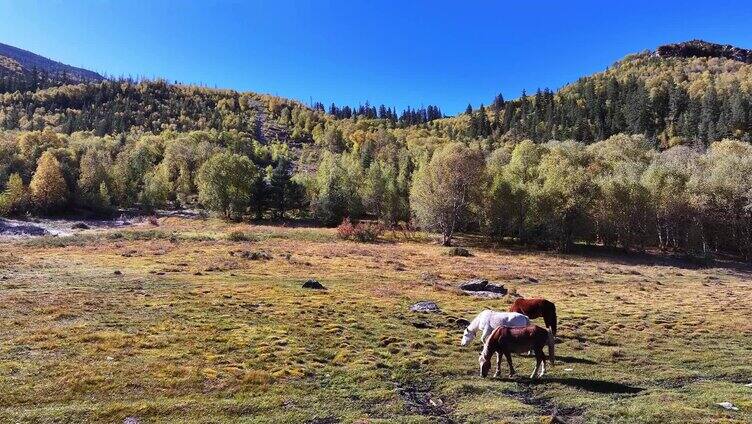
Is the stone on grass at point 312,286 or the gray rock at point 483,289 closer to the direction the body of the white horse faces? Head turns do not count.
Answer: the stone on grass

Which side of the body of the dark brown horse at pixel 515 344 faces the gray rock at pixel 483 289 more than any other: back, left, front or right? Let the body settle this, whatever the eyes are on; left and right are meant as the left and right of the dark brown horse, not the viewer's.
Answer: right

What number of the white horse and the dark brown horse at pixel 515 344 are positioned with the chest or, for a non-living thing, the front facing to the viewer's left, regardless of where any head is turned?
2

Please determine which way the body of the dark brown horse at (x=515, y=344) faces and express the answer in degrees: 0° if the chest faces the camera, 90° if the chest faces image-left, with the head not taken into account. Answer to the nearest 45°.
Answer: approximately 90°

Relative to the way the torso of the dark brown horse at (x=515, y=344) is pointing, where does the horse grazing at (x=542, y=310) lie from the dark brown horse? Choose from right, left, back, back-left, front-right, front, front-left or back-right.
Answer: right

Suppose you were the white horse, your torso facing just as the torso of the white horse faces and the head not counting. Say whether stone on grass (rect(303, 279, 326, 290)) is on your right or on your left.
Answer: on your right

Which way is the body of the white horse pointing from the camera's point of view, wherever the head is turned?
to the viewer's left

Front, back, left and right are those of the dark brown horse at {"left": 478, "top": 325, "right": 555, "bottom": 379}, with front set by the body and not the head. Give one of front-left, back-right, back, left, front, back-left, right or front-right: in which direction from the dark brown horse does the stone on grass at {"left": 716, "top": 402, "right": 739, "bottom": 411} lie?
back
